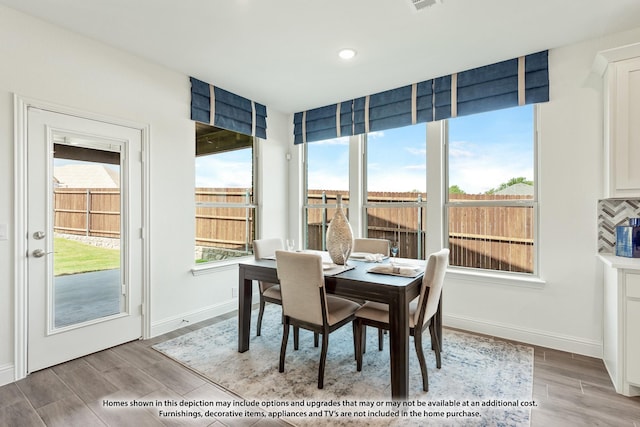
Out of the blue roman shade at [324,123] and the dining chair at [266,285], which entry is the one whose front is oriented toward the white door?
the blue roman shade

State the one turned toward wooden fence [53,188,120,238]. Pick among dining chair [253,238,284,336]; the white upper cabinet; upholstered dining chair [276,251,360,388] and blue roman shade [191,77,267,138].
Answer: the white upper cabinet

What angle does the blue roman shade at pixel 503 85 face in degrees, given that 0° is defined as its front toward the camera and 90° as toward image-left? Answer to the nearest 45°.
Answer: approximately 45°

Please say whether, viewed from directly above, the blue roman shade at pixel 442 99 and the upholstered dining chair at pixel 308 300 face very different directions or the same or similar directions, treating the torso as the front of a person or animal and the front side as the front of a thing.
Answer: very different directions

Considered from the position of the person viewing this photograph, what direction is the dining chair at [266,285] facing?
facing the viewer and to the right of the viewer

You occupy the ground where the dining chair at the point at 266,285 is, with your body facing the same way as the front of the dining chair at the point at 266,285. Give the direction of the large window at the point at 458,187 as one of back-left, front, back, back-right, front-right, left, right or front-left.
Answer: front-left

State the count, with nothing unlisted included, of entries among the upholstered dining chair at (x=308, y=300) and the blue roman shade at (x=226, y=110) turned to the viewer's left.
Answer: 0

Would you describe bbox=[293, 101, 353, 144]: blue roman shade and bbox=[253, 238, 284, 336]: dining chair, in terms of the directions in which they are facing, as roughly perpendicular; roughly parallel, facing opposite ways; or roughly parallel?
roughly perpendicular

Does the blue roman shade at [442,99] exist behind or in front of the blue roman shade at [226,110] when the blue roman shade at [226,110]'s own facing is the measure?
in front

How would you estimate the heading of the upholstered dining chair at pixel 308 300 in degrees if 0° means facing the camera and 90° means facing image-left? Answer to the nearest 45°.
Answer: approximately 225°
